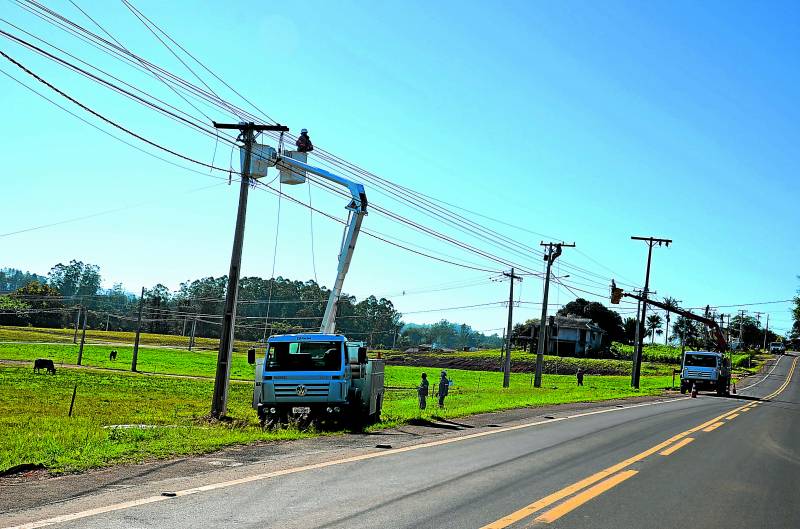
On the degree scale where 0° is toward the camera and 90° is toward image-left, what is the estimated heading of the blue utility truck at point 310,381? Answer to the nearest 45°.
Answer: approximately 0°

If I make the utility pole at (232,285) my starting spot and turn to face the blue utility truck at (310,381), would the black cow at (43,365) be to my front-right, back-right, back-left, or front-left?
back-left

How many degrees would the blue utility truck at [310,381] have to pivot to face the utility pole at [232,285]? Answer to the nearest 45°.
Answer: approximately 135° to its right

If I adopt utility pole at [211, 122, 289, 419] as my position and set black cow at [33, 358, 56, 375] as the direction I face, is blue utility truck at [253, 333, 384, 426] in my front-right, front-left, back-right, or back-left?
back-right

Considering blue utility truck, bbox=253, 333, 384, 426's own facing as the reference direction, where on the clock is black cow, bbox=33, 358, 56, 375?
The black cow is roughly at 5 o'clock from the blue utility truck.
